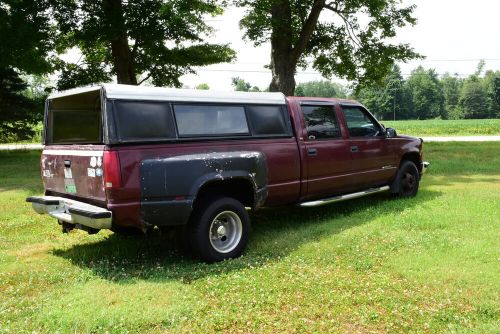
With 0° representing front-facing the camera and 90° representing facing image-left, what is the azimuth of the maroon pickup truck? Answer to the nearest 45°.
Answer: approximately 225°

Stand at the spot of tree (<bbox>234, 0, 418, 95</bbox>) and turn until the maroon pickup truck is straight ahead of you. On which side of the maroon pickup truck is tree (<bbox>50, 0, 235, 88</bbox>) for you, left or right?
right

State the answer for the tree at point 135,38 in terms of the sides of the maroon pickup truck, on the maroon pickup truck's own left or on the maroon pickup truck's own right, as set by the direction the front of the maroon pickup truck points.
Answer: on the maroon pickup truck's own left

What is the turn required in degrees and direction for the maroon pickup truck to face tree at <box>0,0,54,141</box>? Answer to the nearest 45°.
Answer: approximately 90° to its left

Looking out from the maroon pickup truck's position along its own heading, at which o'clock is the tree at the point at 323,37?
The tree is roughly at 11 o'clock from the maroon pickup truck.
